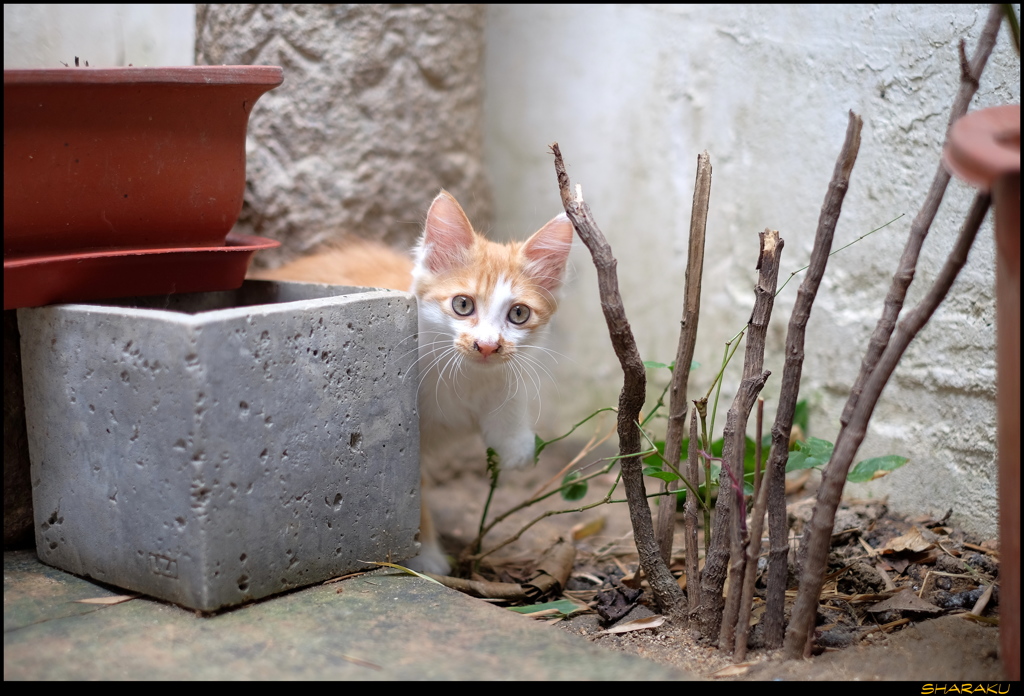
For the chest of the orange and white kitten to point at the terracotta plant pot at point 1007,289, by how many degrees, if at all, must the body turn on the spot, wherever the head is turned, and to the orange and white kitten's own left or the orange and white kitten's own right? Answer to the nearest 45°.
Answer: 0° — it already faces it

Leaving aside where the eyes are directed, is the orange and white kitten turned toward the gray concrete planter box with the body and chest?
no

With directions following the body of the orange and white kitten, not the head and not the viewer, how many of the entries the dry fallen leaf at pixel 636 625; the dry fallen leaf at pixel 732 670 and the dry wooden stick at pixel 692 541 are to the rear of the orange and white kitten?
0

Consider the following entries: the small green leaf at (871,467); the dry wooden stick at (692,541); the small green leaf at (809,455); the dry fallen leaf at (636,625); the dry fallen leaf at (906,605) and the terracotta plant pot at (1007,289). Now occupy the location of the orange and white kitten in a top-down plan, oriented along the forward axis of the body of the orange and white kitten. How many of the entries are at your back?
0

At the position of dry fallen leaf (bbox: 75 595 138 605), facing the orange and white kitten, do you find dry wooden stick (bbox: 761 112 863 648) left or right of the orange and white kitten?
right

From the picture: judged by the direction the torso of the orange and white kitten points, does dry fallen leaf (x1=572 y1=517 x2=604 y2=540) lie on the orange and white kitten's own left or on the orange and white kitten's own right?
on the orange and white kitten's own left

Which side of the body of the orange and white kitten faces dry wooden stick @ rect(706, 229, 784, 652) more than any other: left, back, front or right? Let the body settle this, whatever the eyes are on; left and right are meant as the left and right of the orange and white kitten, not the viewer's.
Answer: front

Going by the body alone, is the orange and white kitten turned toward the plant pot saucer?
no

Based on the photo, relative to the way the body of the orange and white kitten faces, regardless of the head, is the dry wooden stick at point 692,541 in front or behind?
in front

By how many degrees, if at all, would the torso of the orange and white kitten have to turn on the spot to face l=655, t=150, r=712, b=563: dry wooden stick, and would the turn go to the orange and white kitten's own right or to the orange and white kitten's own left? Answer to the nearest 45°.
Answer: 0° — it already faces it

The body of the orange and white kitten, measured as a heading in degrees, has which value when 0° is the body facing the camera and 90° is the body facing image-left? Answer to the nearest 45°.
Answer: approximately 315°

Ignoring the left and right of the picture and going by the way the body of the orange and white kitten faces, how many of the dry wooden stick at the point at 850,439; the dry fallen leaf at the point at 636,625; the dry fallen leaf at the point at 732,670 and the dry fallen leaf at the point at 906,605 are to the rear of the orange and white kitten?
0

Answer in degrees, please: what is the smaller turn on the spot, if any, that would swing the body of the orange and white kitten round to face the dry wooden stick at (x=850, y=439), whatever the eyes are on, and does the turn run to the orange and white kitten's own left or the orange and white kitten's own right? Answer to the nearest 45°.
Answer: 0° — it already faces it

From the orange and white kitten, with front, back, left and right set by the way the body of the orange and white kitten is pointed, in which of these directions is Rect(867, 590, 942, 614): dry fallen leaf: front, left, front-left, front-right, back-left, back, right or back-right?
front
